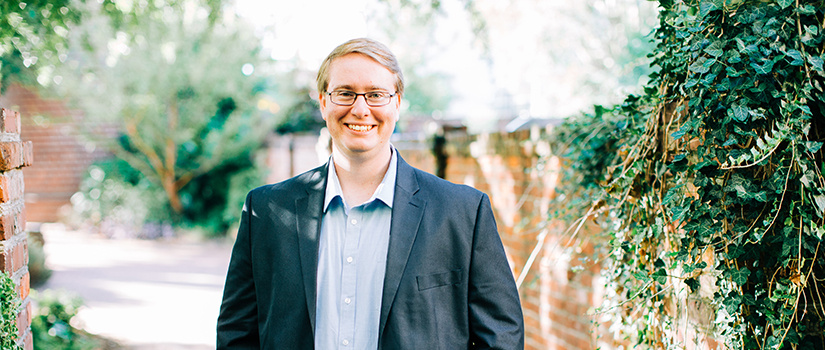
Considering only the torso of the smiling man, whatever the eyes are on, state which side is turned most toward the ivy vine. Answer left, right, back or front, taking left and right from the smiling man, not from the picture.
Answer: left

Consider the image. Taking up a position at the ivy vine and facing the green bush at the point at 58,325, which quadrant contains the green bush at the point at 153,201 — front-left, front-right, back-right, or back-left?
front-right

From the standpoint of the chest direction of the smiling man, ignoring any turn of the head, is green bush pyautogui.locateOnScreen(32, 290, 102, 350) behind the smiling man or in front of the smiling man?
behind

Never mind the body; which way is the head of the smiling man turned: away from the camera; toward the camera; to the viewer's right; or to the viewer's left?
toward the camera

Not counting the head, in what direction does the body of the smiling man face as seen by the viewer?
toward the camera

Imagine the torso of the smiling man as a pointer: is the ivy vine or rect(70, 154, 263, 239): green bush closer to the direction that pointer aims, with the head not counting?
the ivy vine

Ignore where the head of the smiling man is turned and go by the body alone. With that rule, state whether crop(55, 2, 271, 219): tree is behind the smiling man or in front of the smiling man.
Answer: behind

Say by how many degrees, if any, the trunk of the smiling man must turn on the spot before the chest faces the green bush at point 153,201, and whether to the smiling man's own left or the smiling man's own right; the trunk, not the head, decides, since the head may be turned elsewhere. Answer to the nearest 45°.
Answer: approximately 135° to the smiling man's own right
